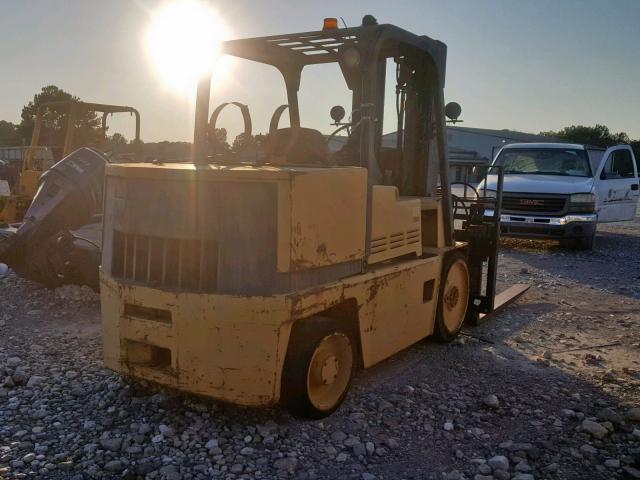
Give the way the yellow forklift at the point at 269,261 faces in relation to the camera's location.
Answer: facing away from the viewer and to the right of the viewer

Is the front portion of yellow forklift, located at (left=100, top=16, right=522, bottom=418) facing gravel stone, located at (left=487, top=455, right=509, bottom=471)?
no

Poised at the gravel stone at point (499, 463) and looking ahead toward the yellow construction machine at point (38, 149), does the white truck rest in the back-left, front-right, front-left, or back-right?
front-right

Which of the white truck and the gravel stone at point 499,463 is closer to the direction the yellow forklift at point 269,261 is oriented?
the white truck

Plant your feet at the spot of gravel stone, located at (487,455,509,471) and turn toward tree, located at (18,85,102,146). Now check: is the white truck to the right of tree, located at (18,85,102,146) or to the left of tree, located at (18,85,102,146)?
right

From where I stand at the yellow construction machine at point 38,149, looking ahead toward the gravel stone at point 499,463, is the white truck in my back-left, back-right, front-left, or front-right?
front-left

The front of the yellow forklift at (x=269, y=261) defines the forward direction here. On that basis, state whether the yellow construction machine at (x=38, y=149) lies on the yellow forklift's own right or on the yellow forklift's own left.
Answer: on the yellow forklift's own left

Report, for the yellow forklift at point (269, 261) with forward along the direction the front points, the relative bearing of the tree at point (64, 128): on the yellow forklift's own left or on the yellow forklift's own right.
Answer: on the yellow forklift's own left

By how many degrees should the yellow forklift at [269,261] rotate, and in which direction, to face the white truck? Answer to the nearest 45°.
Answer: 0° — it already faces it
